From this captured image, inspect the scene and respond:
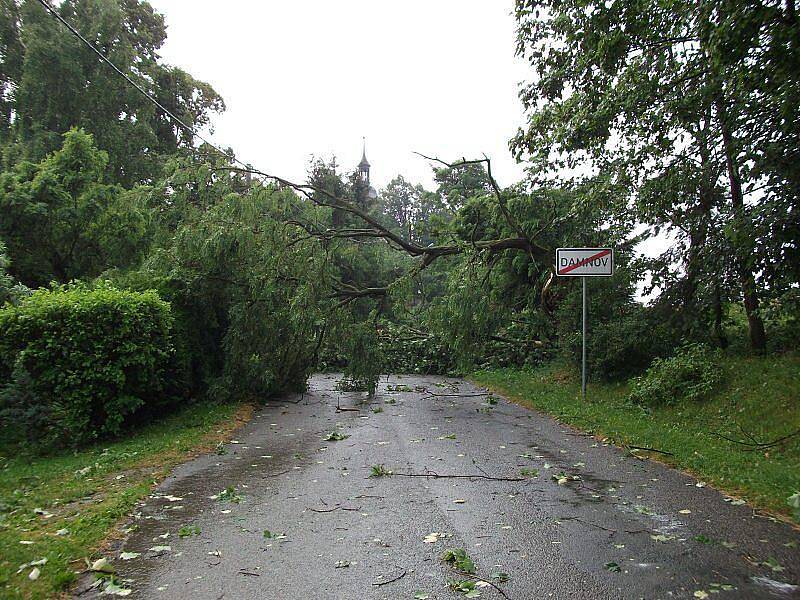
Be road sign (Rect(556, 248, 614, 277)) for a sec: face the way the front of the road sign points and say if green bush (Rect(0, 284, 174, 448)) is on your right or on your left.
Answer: on your right

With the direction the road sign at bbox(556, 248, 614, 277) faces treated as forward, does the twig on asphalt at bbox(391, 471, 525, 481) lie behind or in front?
in front

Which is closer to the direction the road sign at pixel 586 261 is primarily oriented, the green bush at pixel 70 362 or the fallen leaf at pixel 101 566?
the fallen leaf

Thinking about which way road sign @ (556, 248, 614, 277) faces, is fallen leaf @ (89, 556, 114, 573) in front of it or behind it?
in front

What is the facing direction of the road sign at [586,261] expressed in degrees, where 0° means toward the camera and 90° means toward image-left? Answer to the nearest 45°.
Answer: approximately 0°

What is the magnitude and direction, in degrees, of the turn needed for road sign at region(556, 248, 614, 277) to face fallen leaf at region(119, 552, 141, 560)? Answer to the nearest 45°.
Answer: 0° — it already faces it

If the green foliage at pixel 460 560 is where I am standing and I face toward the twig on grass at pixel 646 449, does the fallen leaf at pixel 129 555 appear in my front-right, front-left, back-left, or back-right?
back-left

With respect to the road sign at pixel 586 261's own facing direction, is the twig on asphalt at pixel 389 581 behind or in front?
in front
